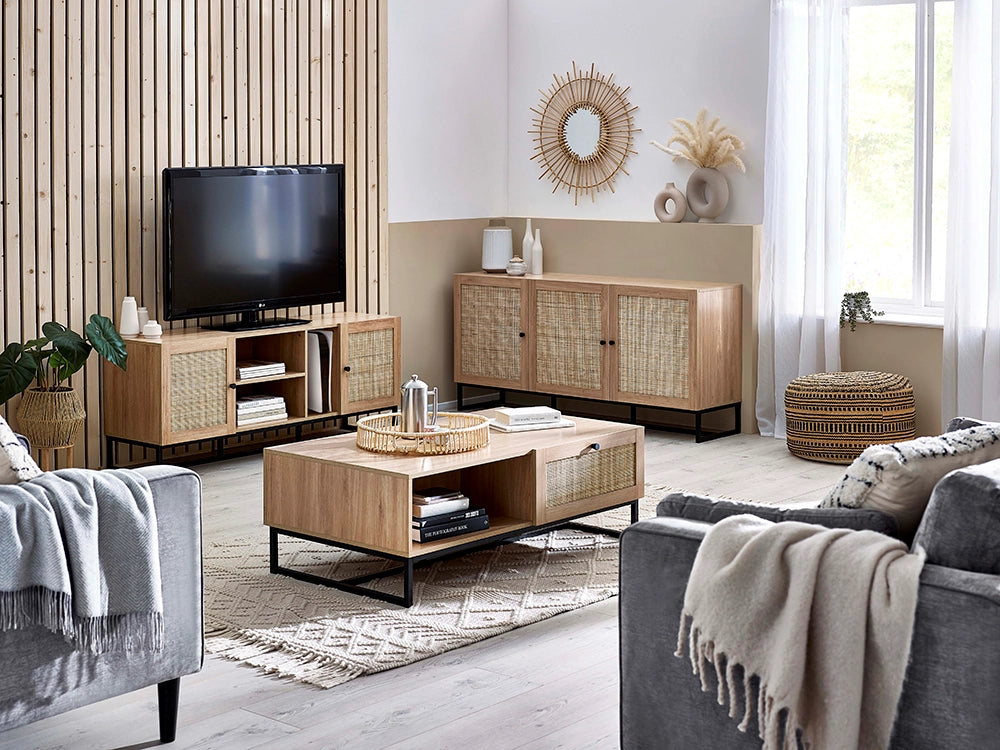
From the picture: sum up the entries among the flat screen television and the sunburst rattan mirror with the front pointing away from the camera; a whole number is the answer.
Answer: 0

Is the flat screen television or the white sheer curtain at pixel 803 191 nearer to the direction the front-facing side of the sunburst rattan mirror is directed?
the flat screen television

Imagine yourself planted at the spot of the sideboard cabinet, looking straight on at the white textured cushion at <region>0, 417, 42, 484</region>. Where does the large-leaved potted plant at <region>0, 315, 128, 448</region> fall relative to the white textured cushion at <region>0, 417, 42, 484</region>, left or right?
right

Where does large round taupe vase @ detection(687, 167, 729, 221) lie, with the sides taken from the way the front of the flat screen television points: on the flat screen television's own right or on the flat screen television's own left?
on the flat screen television's own left

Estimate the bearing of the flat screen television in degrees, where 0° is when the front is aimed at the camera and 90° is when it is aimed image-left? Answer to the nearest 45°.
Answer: approximately 315°

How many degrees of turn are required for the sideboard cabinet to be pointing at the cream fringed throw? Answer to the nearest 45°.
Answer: approximately 45° to its left

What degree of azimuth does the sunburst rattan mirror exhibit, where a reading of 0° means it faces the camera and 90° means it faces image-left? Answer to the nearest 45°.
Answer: approximately 45°

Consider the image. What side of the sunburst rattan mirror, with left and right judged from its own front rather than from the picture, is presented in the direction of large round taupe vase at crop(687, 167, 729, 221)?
left
